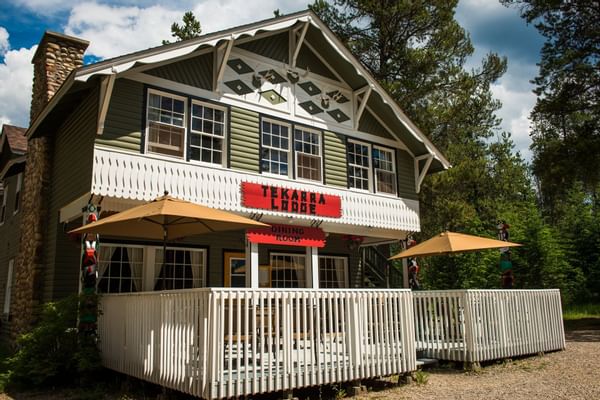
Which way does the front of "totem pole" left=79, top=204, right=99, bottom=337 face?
toward the camera

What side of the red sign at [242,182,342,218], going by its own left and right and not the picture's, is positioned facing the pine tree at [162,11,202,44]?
back

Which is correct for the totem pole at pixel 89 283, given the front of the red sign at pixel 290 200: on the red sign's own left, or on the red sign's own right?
on the red sign's own right

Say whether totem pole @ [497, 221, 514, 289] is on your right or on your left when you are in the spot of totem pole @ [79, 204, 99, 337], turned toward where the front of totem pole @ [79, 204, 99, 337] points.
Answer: on your left

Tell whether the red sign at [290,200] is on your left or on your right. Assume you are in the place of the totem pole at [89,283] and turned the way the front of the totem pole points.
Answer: on your left

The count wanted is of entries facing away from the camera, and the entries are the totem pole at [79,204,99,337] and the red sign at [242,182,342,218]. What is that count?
0

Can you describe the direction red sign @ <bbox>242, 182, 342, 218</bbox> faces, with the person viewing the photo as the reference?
facing the viewer and to the right of the viewer

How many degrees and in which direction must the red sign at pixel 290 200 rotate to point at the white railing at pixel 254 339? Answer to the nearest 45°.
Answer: approximately 45° to its right

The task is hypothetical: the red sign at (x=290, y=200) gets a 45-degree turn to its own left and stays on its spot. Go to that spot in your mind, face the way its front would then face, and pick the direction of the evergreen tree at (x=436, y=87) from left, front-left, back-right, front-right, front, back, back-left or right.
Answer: front-left

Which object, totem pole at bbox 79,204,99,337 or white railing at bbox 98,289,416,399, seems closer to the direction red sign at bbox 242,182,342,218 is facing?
the white railing
